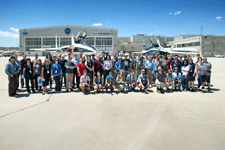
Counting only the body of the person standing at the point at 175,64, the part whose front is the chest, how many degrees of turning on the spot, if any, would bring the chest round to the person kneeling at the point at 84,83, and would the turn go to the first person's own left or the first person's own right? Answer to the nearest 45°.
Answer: approximately 45° to the first person's own right

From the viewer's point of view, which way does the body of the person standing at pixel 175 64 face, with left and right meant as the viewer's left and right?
facing the viewer

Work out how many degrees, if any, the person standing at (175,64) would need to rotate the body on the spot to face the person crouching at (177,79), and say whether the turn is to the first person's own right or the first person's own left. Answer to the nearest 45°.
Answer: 0° — they already face them

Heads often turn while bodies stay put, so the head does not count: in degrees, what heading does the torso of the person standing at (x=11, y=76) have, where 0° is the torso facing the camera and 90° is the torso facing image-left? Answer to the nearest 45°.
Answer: approximately 315°

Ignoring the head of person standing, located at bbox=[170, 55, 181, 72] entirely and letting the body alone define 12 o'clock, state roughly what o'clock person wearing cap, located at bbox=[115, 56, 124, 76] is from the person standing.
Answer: The person wearing cap is roughly at 2 o'clock from the person standing.

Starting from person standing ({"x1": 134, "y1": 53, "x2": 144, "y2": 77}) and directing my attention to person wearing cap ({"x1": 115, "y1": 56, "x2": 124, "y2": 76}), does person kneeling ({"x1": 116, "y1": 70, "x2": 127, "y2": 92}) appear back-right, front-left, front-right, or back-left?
front-left

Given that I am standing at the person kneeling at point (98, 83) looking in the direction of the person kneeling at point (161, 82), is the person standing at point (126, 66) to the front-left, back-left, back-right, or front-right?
front-left

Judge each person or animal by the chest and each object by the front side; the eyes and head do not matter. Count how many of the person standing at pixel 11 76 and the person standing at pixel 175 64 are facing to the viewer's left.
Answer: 0

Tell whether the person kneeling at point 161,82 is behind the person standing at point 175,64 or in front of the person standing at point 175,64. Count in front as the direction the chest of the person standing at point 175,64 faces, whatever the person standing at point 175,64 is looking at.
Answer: in front

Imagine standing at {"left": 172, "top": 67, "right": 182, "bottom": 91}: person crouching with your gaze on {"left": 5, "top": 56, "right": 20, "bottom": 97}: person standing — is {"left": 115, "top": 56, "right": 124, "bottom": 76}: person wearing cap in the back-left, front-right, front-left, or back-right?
front-right
